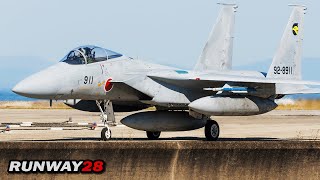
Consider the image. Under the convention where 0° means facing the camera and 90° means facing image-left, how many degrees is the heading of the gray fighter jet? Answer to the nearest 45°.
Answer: approximately 45°
